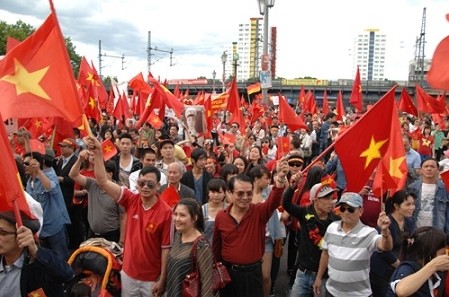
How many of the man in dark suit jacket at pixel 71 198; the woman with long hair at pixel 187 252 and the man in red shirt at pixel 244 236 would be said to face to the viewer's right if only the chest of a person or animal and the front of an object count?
0

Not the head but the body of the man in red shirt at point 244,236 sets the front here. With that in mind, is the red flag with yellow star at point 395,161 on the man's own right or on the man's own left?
on the man's own left

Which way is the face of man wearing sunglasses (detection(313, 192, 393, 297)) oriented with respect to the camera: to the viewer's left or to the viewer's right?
to the viewer's left

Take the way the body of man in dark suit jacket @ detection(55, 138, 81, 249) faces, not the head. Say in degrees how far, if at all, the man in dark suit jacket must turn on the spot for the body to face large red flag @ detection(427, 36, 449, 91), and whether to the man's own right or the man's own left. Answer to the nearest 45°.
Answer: approximately 90° to the man's own left

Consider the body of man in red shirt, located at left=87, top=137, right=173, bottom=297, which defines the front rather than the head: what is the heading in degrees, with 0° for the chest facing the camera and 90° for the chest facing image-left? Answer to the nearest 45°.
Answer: approximately 0°

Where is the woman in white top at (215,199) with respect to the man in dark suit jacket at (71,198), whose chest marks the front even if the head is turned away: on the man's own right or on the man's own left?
on the man's own left

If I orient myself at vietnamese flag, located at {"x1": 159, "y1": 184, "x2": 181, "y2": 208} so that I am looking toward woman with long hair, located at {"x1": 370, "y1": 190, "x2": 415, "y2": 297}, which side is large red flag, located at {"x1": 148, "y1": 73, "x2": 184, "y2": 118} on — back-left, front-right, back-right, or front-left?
back-left

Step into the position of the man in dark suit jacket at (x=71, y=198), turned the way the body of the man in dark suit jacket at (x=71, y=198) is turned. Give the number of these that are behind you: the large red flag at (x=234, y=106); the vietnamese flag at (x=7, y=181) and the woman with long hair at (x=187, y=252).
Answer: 1

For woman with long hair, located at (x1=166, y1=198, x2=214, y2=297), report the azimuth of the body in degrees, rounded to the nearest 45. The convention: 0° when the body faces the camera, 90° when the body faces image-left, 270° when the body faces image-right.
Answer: approximately 45°

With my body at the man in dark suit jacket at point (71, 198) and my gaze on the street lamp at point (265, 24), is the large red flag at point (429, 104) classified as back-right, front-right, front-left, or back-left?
front-right
